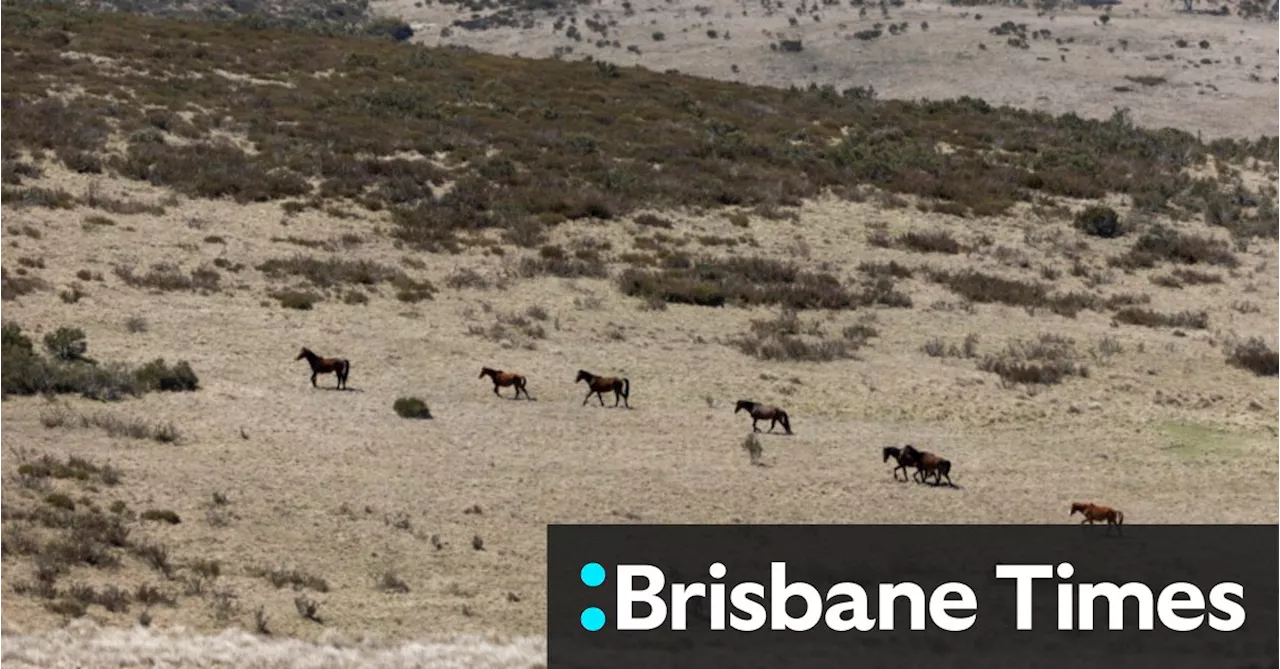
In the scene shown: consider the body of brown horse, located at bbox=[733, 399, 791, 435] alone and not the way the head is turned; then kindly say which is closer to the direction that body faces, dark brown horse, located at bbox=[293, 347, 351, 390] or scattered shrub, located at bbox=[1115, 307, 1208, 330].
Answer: the dark brown horse

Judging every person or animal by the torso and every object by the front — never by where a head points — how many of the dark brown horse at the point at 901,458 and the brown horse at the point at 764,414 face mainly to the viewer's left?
2

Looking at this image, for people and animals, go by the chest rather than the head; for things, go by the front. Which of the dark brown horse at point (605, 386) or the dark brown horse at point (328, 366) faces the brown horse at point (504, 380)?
the dark brown horse at point (605, 386)

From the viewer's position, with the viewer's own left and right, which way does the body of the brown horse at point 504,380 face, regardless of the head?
facing to the left of the viewer

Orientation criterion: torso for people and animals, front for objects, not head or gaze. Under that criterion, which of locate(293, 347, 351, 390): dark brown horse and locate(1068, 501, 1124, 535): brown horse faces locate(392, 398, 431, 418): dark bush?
the brown horse

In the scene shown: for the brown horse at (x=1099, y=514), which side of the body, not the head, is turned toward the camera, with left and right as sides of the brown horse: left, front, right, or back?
left

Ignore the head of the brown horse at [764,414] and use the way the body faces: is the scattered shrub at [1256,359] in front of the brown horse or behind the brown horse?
behind

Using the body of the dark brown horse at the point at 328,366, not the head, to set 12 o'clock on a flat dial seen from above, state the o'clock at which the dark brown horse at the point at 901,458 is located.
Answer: the dark brown horse at the point at 901,458 is roughly at 7 o'clock from the dark brown horse at the point at 328,366.

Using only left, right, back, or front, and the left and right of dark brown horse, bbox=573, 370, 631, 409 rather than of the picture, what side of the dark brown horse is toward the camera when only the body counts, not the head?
left

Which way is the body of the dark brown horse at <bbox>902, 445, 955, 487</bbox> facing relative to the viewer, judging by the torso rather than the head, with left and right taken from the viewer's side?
facing to the left of the viewer

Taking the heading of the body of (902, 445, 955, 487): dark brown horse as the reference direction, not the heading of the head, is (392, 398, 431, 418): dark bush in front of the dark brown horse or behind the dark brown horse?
in front

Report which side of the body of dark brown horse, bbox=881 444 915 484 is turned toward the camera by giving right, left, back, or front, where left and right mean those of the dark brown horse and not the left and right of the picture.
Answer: left

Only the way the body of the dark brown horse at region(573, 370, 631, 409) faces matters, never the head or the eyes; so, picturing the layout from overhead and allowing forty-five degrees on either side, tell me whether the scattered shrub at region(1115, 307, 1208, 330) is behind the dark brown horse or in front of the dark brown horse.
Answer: behind
